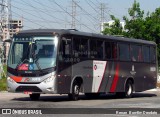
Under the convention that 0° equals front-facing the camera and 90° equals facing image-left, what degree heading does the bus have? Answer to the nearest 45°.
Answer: approximately 45°
